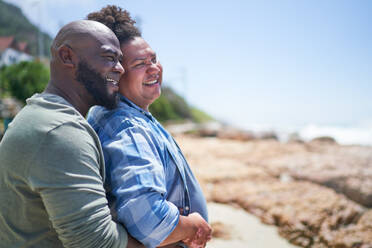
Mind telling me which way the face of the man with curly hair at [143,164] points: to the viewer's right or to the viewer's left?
to the viewer's right

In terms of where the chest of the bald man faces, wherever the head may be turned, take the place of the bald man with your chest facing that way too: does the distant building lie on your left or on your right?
on your left

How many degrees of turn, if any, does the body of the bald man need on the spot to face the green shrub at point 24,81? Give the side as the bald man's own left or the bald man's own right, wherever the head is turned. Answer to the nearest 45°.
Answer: approximately 90° to the bald man's own left

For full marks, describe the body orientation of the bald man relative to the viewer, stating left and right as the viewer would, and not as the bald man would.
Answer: facing to the right of the viewer
